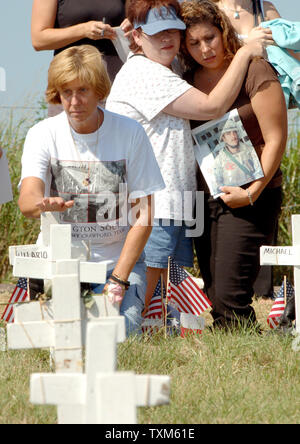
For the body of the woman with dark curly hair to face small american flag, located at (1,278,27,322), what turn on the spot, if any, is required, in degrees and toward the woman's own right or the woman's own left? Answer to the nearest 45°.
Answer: approximately 45° to the woman's own right

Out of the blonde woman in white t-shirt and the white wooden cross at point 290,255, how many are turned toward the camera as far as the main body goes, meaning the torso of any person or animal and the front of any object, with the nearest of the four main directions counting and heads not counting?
2

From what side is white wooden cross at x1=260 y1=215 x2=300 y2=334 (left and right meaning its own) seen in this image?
front

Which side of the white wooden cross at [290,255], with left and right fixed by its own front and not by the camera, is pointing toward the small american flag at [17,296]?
right

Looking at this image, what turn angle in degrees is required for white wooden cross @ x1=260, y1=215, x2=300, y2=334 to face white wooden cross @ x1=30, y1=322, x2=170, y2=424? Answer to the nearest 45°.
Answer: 0° — it already faces it

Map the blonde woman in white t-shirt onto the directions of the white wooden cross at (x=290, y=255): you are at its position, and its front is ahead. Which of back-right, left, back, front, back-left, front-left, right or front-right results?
right

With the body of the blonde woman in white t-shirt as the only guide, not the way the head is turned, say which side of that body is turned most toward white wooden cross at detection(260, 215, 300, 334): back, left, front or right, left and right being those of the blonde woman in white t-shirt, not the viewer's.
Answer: left

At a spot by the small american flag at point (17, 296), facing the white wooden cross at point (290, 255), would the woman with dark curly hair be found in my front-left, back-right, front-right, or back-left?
front-left

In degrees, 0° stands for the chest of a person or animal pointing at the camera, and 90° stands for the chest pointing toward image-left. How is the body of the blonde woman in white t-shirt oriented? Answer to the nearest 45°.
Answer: approximately 0°

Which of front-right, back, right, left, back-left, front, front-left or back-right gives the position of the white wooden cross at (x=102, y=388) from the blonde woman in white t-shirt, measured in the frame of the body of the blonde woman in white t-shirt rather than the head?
front

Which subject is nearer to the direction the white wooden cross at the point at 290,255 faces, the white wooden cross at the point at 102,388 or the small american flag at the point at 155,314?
the white wooden cross

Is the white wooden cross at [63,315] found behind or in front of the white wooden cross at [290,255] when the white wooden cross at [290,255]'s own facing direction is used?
in front

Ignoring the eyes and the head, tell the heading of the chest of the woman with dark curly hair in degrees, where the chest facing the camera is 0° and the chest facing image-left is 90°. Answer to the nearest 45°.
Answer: approximately 45°

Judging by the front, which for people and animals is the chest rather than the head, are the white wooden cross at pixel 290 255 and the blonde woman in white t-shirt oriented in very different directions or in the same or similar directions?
same or similar directions

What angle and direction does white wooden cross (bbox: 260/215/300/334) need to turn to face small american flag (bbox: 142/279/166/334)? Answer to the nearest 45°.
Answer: approximately 135° to its right

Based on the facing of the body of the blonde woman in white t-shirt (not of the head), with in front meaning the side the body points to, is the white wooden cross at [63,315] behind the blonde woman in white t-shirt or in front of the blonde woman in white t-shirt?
in front
